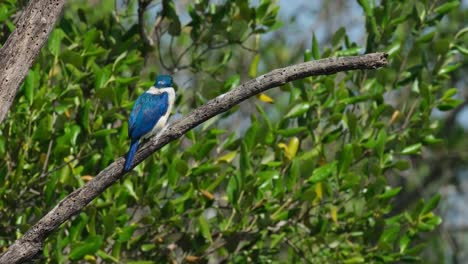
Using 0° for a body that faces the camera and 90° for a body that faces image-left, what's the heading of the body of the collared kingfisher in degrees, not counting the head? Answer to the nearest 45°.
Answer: approximately 225°

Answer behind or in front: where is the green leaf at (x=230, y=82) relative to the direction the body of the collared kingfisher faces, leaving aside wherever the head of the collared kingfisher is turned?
in front

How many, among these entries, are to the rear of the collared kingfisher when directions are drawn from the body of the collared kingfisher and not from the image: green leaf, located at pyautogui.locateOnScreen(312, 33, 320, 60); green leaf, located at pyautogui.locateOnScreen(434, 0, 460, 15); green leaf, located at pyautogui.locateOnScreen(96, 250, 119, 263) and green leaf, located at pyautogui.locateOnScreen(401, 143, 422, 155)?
1

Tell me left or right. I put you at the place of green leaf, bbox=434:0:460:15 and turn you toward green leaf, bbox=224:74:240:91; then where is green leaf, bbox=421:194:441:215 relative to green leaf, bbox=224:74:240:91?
left

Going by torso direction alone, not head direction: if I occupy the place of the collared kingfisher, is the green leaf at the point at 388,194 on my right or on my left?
on my right

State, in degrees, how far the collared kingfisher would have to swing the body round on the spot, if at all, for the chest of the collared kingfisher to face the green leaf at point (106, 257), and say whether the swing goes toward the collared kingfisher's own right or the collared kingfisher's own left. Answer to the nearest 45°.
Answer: approximately 180°

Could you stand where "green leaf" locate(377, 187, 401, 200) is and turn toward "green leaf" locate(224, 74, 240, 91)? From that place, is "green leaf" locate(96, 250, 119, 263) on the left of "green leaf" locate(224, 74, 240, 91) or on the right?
left

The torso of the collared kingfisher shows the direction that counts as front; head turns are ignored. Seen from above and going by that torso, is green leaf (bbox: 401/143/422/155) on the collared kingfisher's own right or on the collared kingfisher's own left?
on the collared kingfisher's own right

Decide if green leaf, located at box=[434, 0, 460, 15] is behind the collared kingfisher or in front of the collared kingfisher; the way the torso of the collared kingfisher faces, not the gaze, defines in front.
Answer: in front

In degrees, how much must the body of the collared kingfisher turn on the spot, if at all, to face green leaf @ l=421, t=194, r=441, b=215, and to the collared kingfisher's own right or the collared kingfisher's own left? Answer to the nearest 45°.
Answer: approximately 45° to the collared kingfisher's own right

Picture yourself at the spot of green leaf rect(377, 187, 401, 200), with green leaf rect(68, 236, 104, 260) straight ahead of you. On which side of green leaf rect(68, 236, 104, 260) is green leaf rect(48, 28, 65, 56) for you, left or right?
right
